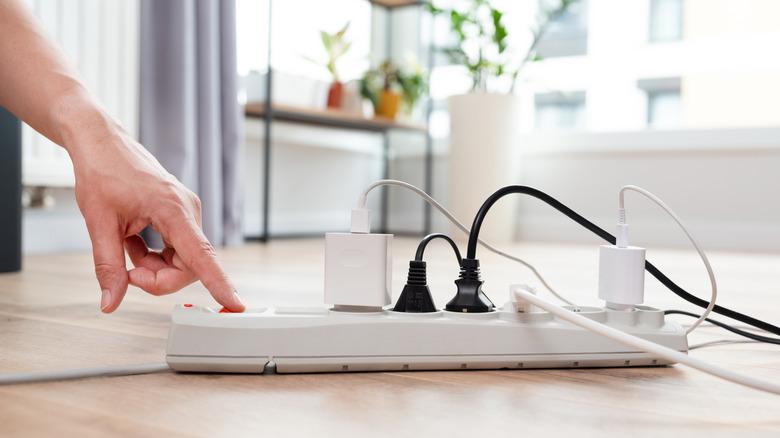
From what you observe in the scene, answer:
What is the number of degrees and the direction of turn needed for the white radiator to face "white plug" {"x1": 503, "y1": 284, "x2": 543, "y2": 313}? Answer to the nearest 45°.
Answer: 0° — it already faces it

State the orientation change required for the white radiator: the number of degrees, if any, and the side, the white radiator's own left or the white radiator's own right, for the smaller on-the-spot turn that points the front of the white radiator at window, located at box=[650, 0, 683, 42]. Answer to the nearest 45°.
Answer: approximately 90° to the white radiator's own left

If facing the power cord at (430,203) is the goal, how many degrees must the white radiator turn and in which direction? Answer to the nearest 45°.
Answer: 0° — it already faces it

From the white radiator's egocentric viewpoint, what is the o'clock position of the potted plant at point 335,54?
The potted plant is roughly at 8 o'clock from the white radiator.

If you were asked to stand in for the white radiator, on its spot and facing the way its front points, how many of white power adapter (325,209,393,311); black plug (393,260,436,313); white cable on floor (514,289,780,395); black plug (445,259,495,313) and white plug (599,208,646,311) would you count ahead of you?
5

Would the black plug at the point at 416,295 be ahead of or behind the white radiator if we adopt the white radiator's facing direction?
ahead

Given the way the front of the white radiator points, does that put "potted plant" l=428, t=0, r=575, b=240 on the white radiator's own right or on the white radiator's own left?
on the white radiator's own left

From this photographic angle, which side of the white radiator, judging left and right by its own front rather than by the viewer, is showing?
front

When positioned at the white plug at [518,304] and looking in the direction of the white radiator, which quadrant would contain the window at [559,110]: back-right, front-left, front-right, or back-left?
front-right

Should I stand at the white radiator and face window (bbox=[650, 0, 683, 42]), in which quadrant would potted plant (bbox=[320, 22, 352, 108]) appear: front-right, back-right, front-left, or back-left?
front-left

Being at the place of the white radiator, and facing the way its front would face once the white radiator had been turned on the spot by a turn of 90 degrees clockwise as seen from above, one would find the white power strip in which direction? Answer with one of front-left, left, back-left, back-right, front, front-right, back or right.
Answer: left
